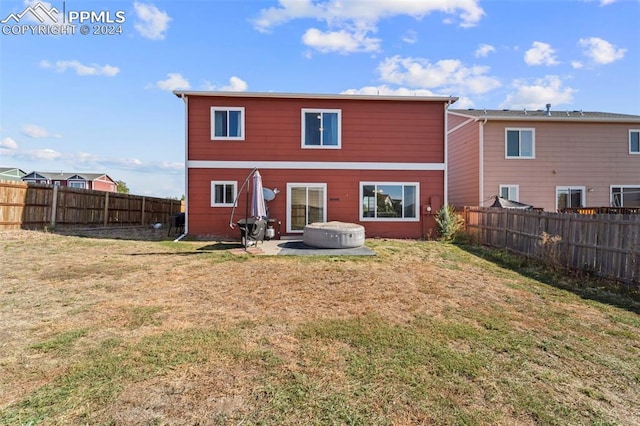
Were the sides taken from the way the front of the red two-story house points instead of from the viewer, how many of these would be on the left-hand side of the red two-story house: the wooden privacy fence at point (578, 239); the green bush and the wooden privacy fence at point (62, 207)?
1

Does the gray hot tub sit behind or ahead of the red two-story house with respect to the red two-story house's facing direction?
behind

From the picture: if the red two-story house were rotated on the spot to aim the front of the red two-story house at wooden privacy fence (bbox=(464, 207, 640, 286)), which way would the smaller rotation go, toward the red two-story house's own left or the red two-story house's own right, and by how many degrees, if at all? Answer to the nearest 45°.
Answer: approximately 135° to the red two-story house's own right

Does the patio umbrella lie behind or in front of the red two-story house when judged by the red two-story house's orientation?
behind

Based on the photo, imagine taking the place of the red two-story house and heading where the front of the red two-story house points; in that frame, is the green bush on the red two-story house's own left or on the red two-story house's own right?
on the red two-story house's own right

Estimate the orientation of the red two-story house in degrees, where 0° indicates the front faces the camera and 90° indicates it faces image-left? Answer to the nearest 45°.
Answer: approximately 180°

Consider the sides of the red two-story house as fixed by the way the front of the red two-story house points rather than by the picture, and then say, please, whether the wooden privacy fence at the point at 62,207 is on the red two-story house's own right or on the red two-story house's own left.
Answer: on the red two-story house's own left

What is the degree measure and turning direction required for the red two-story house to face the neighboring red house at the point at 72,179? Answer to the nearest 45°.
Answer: approximately 45° to its left
